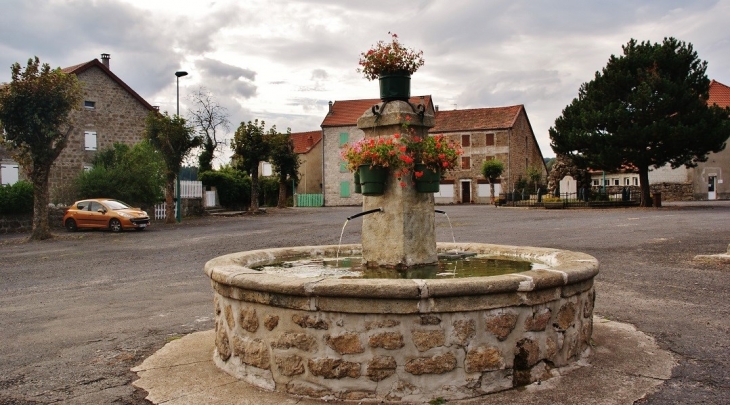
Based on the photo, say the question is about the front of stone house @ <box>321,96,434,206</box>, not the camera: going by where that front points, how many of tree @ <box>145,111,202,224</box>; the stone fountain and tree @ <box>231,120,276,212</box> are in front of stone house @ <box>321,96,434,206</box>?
3

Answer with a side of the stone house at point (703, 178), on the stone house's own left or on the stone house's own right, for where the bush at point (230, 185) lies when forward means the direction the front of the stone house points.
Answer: on the stone house's own right

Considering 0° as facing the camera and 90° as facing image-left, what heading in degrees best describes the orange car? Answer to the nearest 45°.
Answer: approximately 315°

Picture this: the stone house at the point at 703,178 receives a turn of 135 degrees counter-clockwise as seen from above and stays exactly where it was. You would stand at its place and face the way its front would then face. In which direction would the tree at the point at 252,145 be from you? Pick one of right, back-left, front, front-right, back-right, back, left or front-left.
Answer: back

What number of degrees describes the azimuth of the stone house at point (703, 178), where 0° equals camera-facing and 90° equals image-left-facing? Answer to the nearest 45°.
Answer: approximately 0°

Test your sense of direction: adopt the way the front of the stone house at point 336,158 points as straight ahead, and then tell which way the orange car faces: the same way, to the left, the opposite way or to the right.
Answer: to the left

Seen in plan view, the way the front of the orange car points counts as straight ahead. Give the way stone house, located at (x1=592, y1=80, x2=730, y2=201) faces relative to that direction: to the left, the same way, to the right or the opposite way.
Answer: to the right

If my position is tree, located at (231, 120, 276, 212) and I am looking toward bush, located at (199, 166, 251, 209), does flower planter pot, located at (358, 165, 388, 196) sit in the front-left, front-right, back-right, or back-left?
back-left

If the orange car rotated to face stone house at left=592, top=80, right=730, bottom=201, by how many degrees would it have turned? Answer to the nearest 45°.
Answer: approximately 45° to its left

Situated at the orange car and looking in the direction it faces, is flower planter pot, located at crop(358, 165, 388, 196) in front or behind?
in front

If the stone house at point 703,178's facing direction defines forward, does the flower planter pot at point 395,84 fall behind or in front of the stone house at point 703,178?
in front

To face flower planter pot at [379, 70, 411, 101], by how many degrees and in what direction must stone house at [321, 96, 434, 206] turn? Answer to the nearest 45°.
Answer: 0° — it already faces it

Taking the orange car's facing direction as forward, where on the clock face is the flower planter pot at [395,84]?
The flower planter pot is roughly at 1 o'clock from the orange car.

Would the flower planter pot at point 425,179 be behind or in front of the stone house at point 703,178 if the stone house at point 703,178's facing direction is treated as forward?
in front

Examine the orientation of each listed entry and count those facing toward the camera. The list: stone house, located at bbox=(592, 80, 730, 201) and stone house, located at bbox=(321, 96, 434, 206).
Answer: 2
